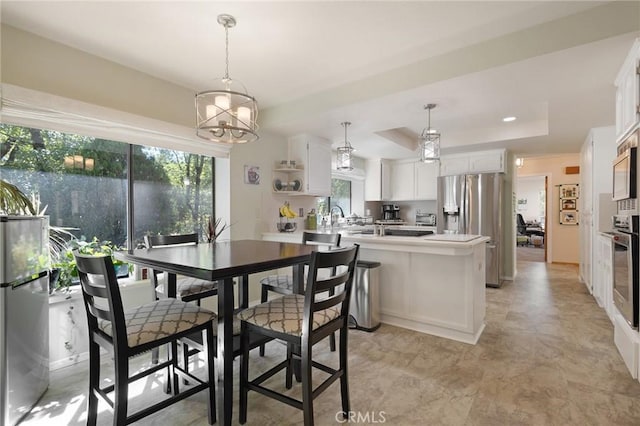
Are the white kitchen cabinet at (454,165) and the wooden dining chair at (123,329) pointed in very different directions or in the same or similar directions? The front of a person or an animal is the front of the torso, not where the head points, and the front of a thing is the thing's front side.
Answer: very different directions

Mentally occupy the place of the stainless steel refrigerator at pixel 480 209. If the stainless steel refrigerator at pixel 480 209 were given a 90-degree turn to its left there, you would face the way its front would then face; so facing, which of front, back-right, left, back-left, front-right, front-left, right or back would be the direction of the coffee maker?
back-left

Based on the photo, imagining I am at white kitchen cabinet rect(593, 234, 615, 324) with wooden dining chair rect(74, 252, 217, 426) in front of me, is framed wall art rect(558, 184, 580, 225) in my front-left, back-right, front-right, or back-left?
back-right

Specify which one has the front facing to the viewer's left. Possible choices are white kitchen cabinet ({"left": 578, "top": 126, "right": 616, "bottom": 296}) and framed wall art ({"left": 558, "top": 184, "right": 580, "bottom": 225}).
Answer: the white kitchen cabinet

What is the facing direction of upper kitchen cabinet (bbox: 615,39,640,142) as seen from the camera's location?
facing to the left of the viewer

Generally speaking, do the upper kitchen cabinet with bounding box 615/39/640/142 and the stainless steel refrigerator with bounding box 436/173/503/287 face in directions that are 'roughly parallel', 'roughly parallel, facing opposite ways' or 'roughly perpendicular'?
roughly perpendicular

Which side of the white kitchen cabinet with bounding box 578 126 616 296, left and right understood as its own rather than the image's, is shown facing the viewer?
left

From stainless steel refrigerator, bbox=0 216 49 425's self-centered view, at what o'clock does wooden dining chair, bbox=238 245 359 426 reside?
The wooden dining chair is roughly at 12 o'clock from the stainless steel refrigerator.

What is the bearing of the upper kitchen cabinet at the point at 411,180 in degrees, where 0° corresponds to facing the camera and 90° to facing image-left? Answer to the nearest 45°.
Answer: approximately 0°

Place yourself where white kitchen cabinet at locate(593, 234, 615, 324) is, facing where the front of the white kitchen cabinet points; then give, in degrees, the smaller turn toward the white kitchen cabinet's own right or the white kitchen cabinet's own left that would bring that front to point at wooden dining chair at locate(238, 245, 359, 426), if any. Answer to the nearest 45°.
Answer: approximately 90° to the white kitchen cabinet's own left

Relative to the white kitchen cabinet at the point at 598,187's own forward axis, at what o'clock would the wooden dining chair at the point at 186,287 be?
The wooden dining chair is roughly at 10 o'clock from the white kitchen cabinet.

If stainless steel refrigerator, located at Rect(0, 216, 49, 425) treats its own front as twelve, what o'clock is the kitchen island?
The kitchen island is roughly at 11 o'clock from the stainless steel refrigerator.

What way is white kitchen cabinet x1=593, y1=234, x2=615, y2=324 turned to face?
to the viewer's left

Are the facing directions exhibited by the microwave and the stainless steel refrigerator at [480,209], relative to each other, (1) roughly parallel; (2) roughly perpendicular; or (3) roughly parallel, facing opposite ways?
roughly perpendicular

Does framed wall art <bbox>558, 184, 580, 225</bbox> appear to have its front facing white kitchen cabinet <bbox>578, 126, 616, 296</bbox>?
yes
